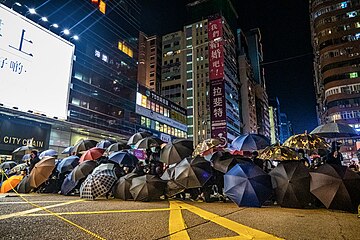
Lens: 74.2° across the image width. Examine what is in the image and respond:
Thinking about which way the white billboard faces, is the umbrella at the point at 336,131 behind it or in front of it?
in front

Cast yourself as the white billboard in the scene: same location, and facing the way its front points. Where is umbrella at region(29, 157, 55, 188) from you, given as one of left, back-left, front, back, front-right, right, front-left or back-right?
front-right

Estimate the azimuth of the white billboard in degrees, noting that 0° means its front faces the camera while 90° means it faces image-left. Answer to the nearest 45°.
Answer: approximately 315°

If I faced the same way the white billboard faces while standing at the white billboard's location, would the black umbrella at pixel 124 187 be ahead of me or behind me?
ahead

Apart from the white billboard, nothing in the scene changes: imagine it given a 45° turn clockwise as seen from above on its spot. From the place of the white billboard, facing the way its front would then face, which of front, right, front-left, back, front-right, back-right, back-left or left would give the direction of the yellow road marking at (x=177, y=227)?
front

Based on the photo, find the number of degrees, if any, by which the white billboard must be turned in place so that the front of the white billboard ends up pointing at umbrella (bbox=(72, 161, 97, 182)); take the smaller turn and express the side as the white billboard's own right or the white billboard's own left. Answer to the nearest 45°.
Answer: approximately 45° to the white billboard's own right

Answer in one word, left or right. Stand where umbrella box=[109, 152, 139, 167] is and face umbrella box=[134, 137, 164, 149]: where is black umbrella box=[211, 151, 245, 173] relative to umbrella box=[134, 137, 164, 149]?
right

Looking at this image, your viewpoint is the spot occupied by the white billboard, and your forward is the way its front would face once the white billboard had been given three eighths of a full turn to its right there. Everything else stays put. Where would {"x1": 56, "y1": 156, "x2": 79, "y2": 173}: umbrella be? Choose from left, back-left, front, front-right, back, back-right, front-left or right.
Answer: left

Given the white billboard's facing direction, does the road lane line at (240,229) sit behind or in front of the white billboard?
in front

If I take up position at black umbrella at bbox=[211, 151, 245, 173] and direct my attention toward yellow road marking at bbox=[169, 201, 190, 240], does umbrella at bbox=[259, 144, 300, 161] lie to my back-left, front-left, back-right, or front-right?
back-left
